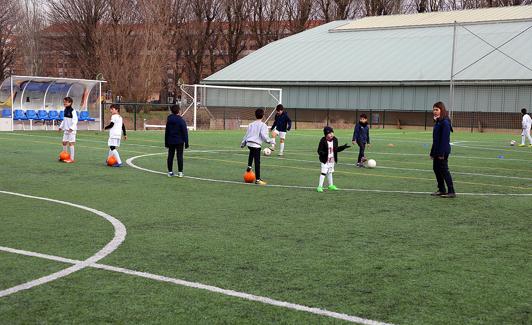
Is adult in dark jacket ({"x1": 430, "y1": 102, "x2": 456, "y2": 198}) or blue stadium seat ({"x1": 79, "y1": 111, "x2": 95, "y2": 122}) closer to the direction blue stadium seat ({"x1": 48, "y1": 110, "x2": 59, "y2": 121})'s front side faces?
the adult in dark jacket

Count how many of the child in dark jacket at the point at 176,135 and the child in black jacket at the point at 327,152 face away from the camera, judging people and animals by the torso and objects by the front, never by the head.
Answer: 1

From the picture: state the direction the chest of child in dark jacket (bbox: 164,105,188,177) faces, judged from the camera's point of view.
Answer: away from the camera

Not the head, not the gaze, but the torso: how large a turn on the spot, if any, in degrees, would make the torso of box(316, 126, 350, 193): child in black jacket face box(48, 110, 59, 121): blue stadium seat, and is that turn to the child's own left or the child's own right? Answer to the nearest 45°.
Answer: approximately 180°

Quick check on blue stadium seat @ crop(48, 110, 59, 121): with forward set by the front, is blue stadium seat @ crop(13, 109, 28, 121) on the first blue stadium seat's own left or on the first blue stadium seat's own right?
on the first blue stadium seat's own right

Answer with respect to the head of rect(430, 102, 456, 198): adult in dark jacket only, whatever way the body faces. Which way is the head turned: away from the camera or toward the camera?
toward the camera

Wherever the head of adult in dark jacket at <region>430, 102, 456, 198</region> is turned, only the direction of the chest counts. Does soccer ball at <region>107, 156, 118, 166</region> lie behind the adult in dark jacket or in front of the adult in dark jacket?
in front

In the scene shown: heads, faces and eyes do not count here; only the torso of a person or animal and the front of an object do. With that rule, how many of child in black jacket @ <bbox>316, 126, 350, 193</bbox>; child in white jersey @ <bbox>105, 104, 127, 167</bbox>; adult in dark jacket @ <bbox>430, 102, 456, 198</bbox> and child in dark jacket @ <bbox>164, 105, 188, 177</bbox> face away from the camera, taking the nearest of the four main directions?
1

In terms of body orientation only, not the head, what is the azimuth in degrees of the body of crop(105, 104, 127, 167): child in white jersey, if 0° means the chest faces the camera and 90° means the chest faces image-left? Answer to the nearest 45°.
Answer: approximately 45°

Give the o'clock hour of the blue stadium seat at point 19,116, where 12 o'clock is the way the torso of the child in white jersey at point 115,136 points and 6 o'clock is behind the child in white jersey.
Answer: The blue stadium seat is roughly at 4 o'clock from the child in white jersey.

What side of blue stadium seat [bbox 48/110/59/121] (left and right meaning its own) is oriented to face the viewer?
front

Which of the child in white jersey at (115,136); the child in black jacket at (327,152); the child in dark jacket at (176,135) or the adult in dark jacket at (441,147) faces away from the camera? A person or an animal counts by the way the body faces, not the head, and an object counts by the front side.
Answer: the child in dark jacket at (176,135)

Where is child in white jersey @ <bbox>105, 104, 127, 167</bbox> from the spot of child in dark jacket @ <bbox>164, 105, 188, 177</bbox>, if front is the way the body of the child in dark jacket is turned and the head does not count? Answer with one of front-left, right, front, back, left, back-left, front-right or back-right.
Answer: front-left

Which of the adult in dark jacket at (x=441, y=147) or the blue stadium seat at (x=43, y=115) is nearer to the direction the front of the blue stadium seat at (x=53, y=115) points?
the adult in dark jacket

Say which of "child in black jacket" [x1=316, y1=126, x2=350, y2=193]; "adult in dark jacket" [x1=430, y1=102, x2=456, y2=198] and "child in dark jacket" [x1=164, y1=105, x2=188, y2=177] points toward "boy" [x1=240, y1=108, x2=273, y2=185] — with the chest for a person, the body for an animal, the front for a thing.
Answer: "adult in dark jacket" [x1=430, y1=102, x2=456, y2=198]

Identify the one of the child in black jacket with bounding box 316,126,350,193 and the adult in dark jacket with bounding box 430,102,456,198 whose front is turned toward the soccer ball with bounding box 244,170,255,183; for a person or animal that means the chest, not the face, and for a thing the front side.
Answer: the adult in dark jacket
